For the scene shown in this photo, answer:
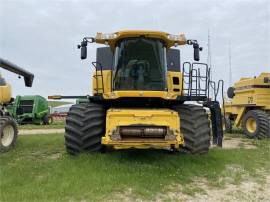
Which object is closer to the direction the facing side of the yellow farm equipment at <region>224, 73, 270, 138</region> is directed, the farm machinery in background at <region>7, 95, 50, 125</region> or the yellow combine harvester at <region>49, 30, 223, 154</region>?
the yellow combine harvester

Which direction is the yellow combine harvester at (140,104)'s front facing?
toward the camera

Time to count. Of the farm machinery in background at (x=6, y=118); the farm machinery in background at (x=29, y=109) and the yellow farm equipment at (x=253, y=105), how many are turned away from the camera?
0

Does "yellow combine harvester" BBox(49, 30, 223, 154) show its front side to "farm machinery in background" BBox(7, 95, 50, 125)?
no

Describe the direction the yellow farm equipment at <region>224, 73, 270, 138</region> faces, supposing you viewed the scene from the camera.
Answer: facing the viewer and to the right of the viewer

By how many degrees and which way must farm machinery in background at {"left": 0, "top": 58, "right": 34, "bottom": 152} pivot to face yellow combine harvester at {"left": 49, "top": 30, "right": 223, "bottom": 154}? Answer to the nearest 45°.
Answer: approximately 90° to its left

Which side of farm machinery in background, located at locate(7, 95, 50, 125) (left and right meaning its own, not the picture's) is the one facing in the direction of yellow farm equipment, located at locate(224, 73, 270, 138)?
left

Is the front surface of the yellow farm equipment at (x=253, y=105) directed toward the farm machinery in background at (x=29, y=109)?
no

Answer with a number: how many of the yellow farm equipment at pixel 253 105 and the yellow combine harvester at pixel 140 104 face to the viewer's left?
0

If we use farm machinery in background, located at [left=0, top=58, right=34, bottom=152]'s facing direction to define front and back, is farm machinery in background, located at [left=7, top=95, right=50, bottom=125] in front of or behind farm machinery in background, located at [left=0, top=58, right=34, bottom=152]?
behind

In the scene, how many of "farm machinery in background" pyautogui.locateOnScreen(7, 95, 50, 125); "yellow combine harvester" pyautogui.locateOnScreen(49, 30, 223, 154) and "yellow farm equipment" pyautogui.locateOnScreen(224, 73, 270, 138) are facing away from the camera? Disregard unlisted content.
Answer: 0
